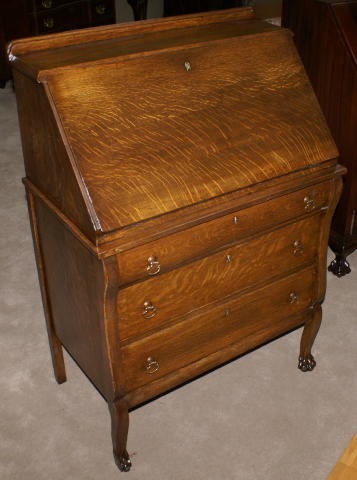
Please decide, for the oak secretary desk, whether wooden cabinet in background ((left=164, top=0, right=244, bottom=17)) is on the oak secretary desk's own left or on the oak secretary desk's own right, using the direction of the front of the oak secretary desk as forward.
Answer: on the oak secretary desk's own left

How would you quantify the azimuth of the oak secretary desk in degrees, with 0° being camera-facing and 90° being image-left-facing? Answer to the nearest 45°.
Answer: approximately 315°

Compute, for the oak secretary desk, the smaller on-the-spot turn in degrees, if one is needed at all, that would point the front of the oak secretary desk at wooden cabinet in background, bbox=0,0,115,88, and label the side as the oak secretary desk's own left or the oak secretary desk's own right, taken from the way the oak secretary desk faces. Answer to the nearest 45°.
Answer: approximately 135° to the oak secretary desk's own left

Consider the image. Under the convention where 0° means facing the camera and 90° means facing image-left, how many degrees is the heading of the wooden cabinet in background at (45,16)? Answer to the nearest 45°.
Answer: approximately 315°

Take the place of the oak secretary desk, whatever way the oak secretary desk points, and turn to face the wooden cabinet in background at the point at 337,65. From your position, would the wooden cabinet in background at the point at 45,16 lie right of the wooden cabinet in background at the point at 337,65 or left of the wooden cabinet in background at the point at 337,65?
left

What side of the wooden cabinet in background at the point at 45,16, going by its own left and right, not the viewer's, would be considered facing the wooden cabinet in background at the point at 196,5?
left
